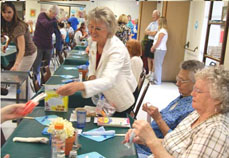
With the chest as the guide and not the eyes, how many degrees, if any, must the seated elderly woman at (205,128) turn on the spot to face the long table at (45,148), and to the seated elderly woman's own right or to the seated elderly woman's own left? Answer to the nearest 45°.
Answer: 0° — they already face it

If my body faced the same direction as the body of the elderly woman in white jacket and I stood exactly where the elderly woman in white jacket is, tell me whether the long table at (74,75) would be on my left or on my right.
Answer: on my right

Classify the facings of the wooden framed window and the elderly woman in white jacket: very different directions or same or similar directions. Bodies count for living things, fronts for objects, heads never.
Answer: same or similar directions

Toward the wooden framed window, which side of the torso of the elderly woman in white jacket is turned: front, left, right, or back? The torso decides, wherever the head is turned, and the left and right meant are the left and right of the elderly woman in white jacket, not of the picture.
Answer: back

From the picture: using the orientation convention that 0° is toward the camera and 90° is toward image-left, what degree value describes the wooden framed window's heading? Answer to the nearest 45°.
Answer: approximately 45°

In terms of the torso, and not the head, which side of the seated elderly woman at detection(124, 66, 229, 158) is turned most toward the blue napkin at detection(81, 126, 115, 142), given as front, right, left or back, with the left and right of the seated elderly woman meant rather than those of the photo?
front

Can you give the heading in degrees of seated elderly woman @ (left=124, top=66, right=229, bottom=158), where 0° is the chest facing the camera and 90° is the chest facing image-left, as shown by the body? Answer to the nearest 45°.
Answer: approximately 90°

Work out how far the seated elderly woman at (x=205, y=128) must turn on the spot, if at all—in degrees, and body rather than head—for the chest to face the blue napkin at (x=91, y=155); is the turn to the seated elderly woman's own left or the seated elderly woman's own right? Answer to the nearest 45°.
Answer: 0° — they already face it

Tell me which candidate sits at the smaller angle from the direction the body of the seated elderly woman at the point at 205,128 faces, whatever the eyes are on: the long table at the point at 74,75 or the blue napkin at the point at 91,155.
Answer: the blue napkin

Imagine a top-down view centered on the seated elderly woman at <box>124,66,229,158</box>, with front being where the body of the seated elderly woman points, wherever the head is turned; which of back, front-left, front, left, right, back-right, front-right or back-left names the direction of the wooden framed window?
right

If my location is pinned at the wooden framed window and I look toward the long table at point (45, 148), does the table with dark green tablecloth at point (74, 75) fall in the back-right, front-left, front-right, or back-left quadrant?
front-right

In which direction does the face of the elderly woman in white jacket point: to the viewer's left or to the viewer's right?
to the viewer's left
